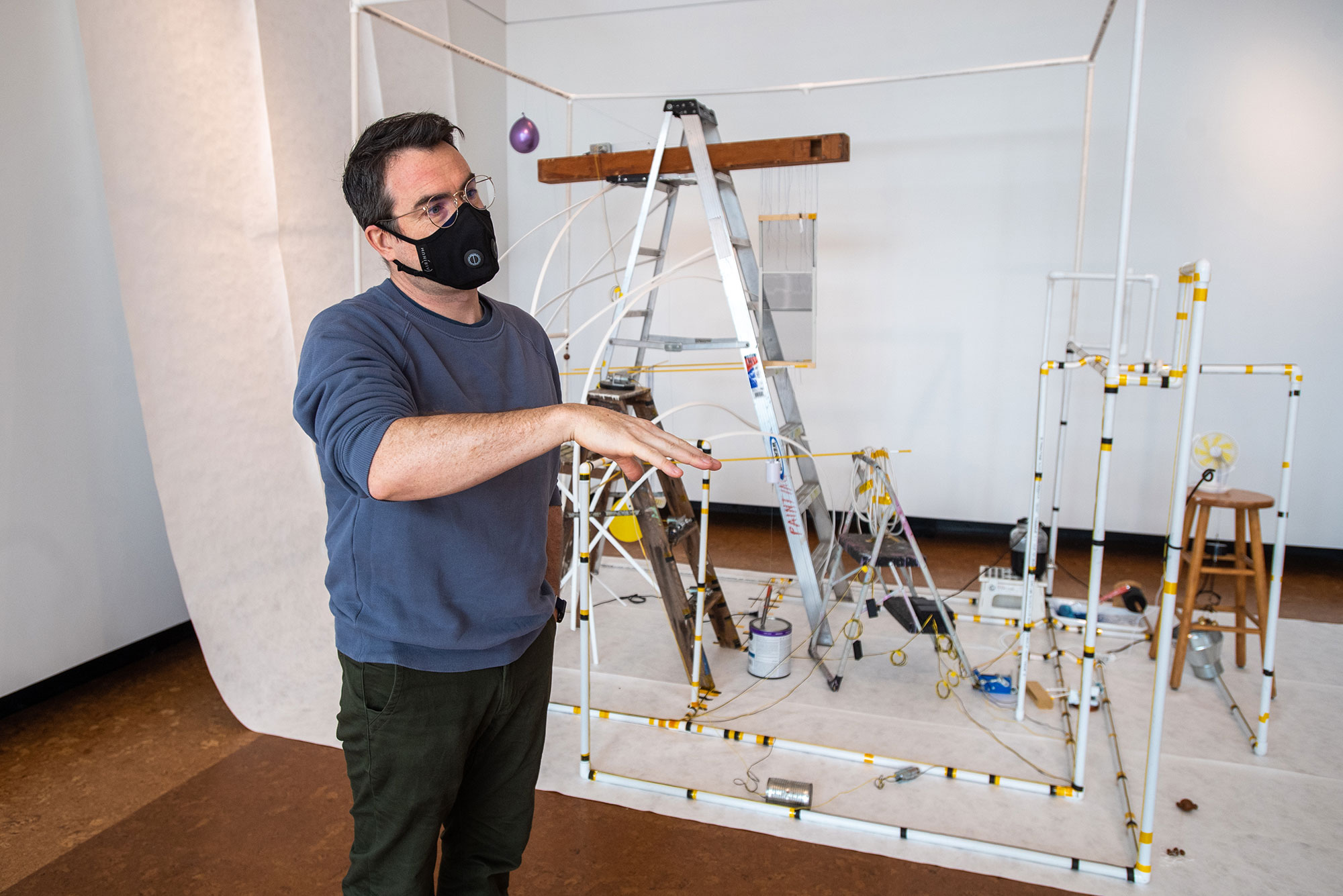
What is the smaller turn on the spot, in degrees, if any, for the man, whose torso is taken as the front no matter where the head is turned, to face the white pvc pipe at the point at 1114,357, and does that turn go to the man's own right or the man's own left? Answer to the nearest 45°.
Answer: approximately 45° to the man's own left

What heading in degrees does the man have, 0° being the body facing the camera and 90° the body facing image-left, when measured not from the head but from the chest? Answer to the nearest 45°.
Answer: approximately 315°

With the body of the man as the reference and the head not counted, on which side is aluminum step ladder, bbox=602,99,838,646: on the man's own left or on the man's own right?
on the man's own left

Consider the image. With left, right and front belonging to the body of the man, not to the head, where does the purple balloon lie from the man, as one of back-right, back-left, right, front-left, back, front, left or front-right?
back-left

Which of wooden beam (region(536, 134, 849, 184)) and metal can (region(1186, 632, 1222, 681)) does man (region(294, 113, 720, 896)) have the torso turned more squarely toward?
the metal can

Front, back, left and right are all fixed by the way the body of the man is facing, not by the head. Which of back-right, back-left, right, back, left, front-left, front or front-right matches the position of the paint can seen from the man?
left

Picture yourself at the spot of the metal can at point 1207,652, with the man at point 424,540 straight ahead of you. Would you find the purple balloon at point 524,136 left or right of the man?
right

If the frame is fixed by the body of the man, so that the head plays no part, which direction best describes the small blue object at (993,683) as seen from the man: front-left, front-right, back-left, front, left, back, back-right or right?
left

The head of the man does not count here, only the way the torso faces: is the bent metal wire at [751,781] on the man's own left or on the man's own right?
on the man's own left

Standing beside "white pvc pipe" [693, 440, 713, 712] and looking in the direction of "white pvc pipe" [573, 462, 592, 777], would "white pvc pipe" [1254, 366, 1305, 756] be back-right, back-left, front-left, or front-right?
back-left

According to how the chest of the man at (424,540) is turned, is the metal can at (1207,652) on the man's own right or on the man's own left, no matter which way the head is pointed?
on the man's own left

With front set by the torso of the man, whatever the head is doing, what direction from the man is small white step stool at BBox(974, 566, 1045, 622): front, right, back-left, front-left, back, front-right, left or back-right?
left

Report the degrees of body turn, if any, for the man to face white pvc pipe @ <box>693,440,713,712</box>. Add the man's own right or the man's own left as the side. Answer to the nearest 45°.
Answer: approximately 90° to the man's own left

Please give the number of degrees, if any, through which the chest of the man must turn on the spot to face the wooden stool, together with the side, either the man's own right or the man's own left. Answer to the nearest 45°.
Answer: approximately 90° to the man's own left

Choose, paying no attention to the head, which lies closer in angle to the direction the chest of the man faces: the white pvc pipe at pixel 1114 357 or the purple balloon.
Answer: the white pvc pipe
